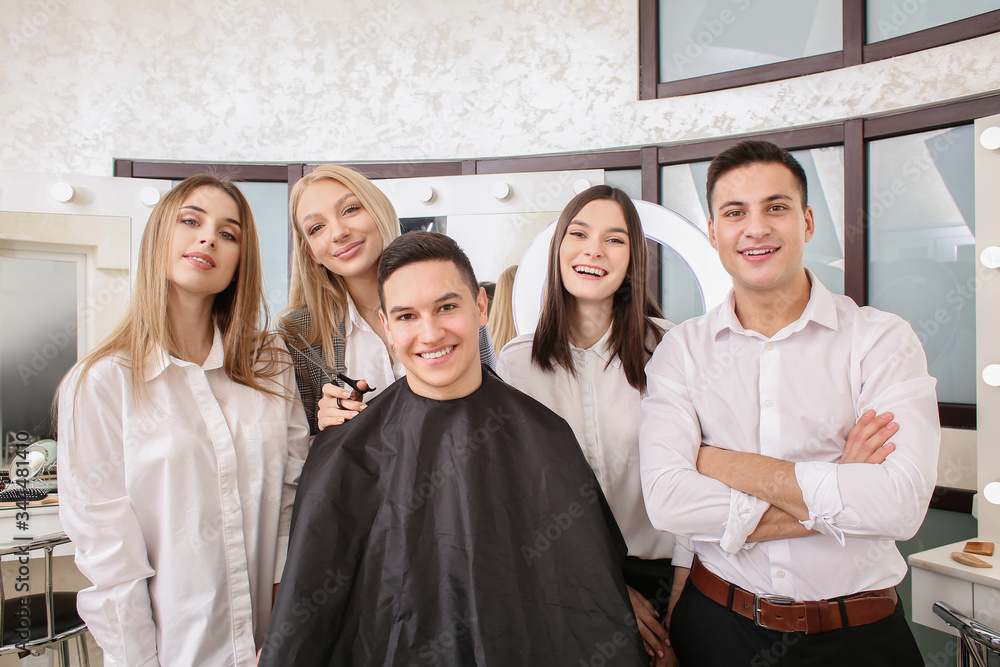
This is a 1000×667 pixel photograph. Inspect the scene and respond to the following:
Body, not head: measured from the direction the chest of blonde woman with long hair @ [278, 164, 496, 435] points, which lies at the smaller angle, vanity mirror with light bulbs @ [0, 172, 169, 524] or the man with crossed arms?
the man with crossed arms

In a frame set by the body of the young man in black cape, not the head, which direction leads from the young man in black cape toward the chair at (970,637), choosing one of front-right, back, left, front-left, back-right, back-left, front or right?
left

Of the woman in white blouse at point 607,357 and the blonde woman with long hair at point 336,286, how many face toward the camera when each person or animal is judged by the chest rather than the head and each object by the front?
2

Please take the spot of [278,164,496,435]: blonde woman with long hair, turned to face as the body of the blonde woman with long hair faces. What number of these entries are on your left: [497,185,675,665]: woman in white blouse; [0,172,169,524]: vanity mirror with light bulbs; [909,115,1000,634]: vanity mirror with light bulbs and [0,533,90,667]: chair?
2

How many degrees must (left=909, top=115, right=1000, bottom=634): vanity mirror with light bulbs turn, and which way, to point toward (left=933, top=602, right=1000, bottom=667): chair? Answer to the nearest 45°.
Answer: approximately 45° to its left

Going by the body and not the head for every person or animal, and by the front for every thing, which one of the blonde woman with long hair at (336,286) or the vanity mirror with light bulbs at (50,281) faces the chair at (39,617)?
the vanity mirror with light bulbs

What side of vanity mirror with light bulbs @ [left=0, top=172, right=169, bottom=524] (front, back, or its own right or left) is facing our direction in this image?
front

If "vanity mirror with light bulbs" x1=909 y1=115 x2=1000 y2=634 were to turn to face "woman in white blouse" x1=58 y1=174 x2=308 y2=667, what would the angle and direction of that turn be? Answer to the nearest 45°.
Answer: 0° — it already faces them

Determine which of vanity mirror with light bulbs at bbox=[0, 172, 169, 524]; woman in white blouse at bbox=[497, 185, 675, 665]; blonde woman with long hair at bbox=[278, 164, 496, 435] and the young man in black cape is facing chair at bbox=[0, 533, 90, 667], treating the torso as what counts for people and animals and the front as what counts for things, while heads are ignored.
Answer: the vanity mirror with light bulbs

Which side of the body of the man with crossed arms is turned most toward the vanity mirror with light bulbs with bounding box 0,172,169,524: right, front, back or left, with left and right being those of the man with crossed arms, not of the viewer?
right

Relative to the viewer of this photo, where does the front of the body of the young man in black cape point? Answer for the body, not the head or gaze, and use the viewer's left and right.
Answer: facing the viewer

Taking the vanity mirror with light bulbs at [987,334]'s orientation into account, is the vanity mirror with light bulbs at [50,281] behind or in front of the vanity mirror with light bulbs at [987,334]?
in front

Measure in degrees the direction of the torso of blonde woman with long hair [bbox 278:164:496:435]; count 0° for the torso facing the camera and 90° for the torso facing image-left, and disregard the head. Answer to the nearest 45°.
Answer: approximately 0°

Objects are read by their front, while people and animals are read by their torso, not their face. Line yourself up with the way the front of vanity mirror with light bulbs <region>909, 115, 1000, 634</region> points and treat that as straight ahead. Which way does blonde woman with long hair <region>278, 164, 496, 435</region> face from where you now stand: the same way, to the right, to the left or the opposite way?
to the left
